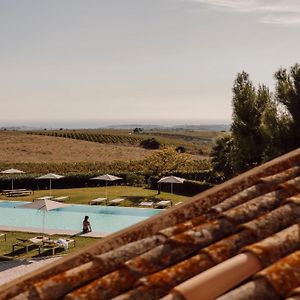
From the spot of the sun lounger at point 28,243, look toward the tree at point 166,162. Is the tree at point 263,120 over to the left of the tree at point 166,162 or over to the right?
right

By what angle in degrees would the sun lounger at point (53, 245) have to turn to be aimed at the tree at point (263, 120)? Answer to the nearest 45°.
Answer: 0° — it already faces it

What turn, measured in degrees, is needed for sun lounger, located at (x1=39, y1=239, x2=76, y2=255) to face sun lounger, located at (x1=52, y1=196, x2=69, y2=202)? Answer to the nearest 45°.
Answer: approximately 45° to its left

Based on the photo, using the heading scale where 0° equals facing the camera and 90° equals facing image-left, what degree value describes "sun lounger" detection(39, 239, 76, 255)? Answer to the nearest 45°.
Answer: approximately 225°

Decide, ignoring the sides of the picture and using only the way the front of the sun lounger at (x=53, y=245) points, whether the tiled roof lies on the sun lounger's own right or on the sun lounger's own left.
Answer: on the sun lounger's own right

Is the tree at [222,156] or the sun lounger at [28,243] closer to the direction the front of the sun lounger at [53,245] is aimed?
the tree

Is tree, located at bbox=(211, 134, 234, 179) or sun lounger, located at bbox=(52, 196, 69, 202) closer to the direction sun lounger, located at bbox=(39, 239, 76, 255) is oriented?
the tree
